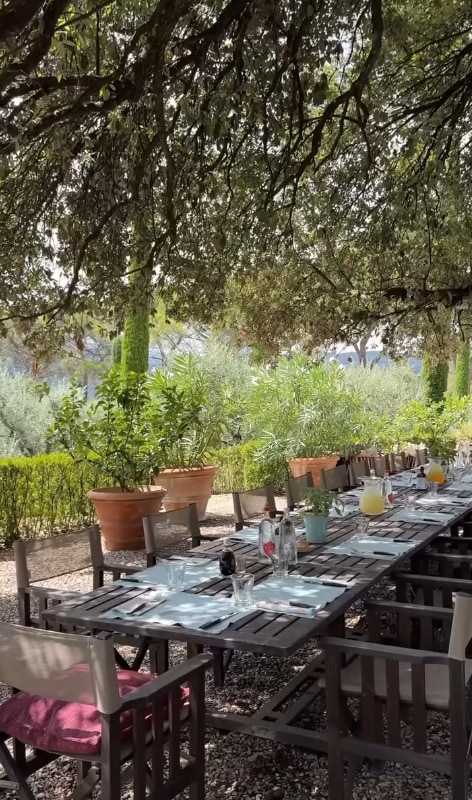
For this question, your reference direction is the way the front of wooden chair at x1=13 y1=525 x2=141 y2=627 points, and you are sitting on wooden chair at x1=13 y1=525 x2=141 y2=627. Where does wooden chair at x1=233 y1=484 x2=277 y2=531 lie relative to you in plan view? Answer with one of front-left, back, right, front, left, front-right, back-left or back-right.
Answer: left

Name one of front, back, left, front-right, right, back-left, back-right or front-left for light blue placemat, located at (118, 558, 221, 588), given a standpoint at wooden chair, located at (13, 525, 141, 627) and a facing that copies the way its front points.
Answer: front

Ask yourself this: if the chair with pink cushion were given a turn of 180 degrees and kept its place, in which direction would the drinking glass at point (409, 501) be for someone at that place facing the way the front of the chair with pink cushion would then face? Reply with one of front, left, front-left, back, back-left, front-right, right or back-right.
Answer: back

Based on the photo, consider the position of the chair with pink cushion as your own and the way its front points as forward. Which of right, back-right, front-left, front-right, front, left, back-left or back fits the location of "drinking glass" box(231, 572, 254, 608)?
front

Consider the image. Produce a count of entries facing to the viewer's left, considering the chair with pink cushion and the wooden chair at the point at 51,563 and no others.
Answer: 0

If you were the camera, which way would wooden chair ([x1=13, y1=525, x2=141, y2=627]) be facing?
facing the viewer and to the right of the viewer

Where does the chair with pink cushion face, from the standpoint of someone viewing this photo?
facing away from the viewer and to the right of the viewer

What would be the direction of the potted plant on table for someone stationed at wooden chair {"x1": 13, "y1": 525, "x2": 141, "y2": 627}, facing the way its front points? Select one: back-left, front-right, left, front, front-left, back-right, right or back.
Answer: front-left

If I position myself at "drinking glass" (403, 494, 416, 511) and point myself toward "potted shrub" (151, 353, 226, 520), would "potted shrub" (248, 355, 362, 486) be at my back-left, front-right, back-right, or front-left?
front-right

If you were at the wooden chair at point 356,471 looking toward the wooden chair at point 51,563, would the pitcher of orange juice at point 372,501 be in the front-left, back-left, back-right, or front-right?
front-left

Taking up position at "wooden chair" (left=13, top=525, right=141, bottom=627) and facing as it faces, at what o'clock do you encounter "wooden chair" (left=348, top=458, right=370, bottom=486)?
"wooden chair" (left=348, top=458, right=370, bottom=486) is roughly at 9 o'clock from "wooden chair" (left=13, top=525, right=141, bottom=627).

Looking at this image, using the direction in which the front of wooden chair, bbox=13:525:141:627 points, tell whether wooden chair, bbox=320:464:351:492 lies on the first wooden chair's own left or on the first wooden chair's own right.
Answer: on the first wooden chair's own left

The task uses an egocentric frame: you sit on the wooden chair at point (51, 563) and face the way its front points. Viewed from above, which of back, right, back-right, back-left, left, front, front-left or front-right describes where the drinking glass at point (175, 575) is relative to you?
front

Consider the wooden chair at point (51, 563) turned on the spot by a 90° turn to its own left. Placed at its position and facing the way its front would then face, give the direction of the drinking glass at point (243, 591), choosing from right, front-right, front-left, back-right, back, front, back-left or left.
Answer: right

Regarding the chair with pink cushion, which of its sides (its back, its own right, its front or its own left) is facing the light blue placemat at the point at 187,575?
front
